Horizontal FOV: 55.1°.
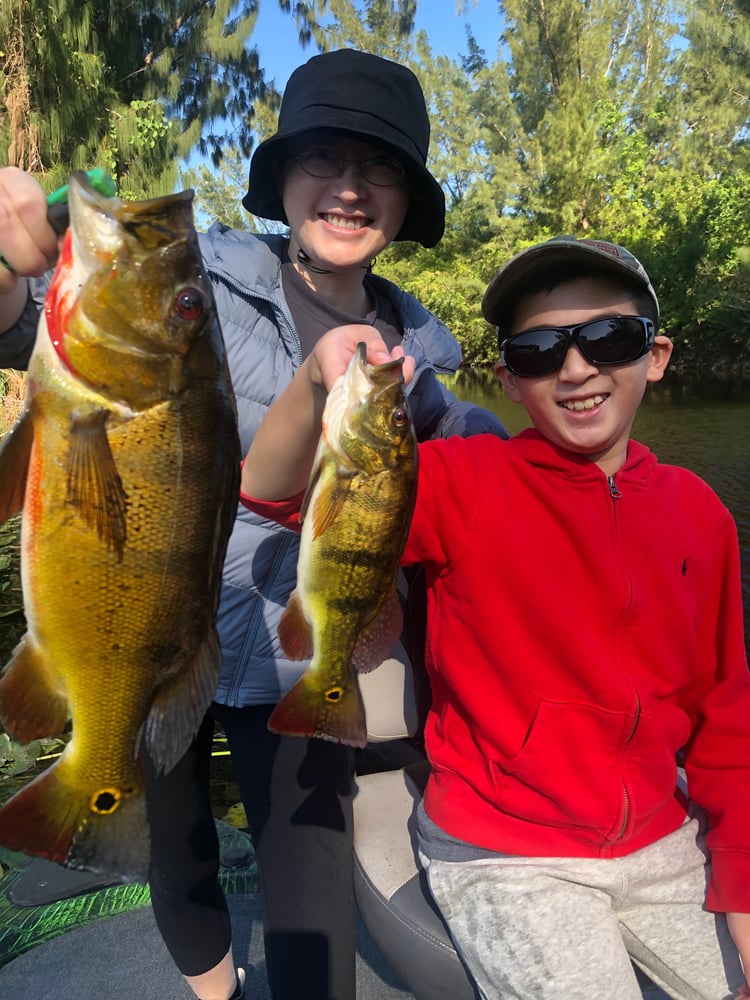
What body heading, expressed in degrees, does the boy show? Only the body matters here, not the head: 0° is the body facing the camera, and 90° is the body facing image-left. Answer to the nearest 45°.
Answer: approximately 0°

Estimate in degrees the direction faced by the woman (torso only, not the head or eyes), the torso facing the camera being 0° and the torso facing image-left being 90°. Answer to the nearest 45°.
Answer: approximately 0°

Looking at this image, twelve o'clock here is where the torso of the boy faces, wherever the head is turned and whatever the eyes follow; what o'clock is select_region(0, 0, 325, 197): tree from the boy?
The tree is roughly at 5 o'clock from the boy.

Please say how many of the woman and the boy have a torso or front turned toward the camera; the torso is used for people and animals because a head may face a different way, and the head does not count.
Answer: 2

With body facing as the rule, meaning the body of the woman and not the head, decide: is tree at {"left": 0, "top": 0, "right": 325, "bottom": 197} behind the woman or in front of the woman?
behind

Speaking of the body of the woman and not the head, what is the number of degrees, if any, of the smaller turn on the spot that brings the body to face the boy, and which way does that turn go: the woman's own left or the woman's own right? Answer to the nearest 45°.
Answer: approximately 90° to the woman's own left

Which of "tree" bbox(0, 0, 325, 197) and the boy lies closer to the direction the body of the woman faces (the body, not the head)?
the boy
